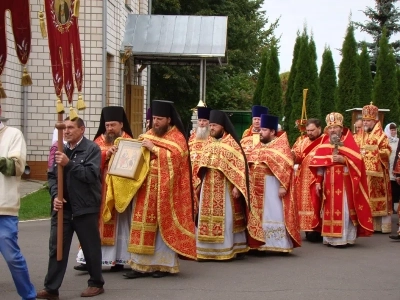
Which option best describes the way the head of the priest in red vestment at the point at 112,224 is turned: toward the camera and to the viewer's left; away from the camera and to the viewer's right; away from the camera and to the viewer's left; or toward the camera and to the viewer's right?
toward the camera and to the viewer's left

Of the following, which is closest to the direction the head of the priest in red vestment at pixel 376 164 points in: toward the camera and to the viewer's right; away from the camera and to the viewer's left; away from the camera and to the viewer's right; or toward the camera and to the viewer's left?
toward the camera and to the viewer's left

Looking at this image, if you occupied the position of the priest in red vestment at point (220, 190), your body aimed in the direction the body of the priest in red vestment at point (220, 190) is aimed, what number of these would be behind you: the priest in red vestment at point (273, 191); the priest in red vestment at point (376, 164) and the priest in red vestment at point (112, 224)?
2

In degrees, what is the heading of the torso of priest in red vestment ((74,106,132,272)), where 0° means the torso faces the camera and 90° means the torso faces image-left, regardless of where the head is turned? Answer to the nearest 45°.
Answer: approximately 45°

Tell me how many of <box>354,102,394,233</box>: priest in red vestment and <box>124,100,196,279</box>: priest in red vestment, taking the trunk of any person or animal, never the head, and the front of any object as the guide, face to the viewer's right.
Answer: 0

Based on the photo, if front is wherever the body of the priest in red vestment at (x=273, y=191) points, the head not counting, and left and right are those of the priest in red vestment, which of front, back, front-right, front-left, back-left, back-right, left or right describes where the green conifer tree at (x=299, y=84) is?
back-right

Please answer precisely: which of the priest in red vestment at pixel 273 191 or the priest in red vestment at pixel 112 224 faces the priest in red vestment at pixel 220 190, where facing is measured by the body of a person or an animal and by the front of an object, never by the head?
the priest in red vestment at pixel 273 191

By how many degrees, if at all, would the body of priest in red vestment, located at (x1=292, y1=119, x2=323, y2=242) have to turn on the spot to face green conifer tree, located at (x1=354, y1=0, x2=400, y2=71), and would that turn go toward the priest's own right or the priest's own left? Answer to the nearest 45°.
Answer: approximately 135° to the priest's own right

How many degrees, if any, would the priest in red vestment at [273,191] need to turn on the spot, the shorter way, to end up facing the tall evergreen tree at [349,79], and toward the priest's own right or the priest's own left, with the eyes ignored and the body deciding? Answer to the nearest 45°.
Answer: approximately 135° to the priest's own right
